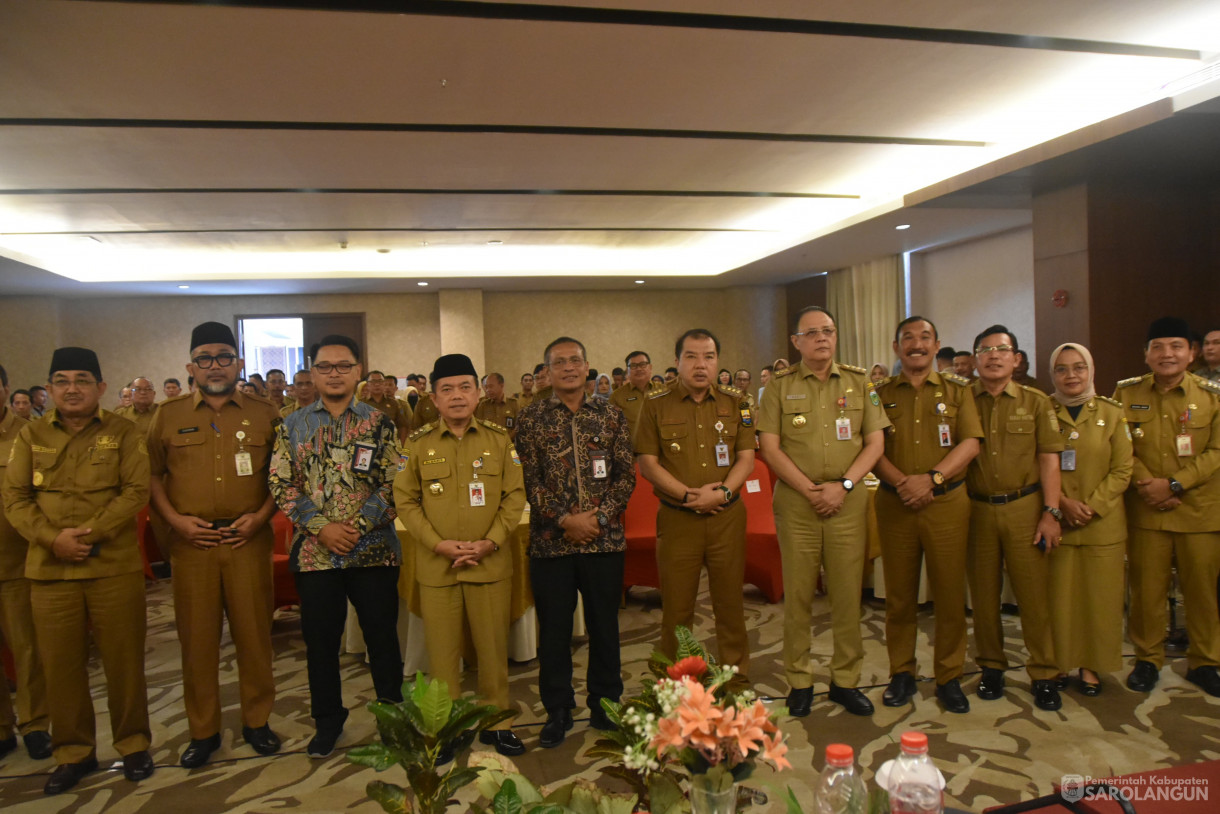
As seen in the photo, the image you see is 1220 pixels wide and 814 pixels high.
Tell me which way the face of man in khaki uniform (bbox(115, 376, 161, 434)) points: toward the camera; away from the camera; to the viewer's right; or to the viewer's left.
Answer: toward the camera

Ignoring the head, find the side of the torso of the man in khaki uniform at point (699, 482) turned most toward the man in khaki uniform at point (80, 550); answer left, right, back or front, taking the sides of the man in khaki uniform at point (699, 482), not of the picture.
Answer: right

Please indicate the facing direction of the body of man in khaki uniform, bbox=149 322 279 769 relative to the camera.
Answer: toward the camera

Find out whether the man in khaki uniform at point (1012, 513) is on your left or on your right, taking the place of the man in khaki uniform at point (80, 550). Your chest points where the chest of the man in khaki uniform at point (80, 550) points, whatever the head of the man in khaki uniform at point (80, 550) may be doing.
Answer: on your left

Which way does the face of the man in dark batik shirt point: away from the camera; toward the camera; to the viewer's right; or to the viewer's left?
toward the camera

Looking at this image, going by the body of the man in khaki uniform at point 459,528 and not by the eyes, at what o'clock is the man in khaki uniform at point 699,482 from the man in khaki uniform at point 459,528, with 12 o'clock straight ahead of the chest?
the man in khaki uniform at point 699,482 is roughly at 9 o'clock from the man in khaki uniform at point 459,528.

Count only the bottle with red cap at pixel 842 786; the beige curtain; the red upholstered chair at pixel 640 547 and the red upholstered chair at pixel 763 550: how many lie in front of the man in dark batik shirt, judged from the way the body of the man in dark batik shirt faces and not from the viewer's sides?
1

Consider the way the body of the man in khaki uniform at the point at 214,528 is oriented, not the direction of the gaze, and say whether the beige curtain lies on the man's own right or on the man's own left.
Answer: on the man's own left

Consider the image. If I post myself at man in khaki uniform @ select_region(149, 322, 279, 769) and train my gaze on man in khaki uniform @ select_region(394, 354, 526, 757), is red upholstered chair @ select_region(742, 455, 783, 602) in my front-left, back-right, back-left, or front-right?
front-left

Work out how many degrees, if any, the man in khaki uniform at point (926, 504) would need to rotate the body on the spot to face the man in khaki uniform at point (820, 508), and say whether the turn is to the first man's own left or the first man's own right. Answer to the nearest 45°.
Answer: approximately 45° to the first man's own right

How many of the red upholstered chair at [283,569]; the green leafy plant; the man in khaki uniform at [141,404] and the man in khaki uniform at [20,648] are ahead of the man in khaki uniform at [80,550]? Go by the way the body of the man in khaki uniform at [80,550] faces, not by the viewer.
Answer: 1

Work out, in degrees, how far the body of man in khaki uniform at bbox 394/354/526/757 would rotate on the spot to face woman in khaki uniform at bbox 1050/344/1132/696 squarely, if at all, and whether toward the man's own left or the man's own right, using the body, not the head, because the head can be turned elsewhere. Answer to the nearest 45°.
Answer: approximately 90° to the man's own left

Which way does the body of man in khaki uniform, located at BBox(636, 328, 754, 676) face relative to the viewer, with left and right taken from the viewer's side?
facing the viewer

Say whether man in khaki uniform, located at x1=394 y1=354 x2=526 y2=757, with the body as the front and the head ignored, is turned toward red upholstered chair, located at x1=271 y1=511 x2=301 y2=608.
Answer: no

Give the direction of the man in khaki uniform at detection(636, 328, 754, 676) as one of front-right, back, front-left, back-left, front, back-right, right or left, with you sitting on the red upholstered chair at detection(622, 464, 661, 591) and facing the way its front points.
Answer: front

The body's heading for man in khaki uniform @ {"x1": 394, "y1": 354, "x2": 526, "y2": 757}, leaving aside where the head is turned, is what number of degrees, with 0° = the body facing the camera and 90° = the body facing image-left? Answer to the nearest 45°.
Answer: approximately 0°

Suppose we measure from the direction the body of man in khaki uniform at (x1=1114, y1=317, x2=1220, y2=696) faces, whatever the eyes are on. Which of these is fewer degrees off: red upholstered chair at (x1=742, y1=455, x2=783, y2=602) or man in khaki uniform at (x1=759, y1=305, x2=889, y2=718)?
the man in khaki uniform

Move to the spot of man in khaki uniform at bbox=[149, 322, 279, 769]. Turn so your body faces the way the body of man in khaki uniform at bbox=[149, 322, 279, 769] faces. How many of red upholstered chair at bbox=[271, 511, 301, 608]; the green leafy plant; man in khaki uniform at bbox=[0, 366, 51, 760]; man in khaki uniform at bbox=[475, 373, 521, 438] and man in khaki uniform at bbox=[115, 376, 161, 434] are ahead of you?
1

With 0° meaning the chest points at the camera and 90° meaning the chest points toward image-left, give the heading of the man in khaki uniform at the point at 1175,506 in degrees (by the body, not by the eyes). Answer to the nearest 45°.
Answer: approximately 0°

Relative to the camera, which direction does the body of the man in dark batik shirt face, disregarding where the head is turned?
toward the camera
